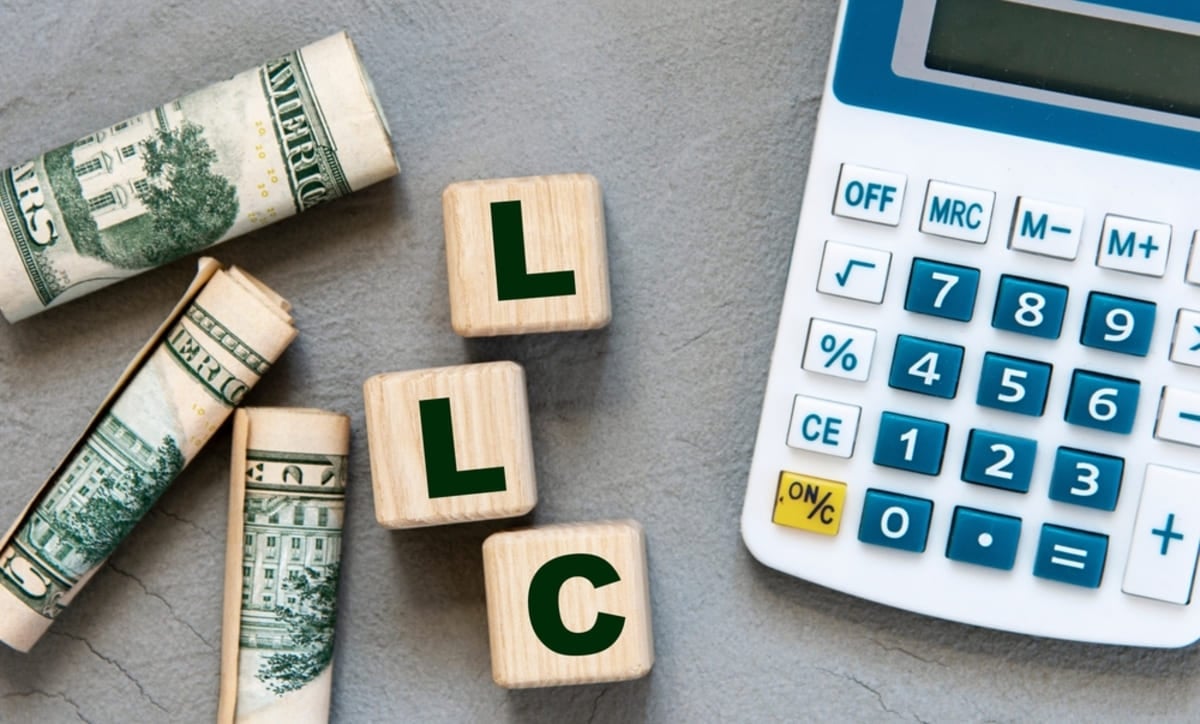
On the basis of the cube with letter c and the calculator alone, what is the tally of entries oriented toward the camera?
2
